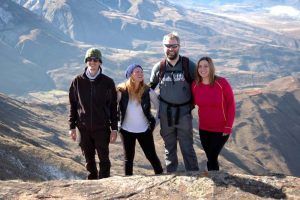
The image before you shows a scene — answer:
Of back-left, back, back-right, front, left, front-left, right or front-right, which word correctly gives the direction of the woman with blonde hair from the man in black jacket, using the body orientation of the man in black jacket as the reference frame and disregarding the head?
left

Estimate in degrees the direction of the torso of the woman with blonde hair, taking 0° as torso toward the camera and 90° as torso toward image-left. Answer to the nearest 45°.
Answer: approximately 0°

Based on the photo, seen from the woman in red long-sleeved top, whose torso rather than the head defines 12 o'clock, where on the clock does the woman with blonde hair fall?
The woman with blonde hair is roughly at 2 o'clock from the woman in red long-sleeved top.

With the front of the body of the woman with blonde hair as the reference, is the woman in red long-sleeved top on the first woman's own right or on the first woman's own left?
on the first woman's own left

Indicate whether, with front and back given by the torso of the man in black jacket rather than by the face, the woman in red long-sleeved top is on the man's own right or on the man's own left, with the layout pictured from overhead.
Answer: on the man's own left

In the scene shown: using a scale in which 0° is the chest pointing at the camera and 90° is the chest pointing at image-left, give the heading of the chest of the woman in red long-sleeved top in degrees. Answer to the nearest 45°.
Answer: approximately 45°

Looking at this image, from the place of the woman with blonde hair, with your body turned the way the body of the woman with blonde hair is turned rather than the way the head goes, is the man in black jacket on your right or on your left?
on your right

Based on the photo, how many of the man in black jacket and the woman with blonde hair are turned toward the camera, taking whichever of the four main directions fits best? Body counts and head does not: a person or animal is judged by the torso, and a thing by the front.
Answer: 2

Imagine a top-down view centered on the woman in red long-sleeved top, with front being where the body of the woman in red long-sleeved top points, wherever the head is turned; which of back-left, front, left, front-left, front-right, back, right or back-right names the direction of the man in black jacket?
front-right
